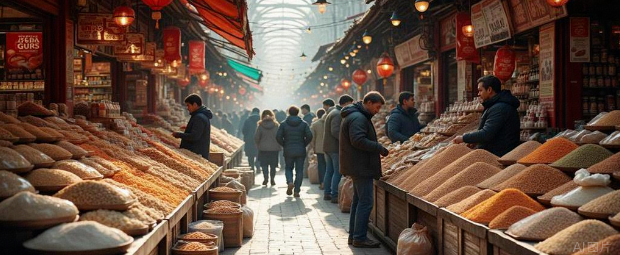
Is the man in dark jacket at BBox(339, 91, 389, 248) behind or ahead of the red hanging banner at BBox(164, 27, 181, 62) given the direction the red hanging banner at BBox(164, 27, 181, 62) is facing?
ahead

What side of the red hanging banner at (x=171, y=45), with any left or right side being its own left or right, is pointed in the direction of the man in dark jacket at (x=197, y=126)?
front

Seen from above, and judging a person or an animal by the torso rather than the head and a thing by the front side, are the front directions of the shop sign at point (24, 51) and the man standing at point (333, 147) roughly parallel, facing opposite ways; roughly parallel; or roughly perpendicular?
roughly perpendicular

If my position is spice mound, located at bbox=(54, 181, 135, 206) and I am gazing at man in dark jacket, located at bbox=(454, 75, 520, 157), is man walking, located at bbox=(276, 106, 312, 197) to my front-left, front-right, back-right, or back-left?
front-left

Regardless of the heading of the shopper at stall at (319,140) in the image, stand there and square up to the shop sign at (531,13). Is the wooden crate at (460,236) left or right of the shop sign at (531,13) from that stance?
right

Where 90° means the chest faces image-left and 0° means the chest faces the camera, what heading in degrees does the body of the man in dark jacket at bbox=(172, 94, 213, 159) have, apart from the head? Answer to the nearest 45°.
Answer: approximately 90°

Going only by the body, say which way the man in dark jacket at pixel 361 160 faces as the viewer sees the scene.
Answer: to the viewer's right

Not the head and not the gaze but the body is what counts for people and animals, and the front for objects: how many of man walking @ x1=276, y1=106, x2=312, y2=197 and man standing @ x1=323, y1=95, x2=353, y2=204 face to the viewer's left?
0

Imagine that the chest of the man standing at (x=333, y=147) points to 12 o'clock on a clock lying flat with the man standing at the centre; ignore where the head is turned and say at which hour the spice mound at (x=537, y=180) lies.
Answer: The spice mound is roughly at 4 o'clock from the man standing.

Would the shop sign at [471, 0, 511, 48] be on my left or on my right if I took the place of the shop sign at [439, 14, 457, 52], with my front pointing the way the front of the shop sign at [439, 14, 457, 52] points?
on my left

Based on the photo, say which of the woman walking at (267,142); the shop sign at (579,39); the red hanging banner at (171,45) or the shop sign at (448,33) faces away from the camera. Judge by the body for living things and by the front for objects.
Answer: the woman walking

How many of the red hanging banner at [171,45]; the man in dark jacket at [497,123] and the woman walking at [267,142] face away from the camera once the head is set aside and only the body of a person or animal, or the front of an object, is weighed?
1

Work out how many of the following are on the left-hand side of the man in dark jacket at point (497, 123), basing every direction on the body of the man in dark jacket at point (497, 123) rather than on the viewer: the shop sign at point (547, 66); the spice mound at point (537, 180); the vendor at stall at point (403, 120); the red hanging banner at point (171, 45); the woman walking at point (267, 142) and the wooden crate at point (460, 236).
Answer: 2

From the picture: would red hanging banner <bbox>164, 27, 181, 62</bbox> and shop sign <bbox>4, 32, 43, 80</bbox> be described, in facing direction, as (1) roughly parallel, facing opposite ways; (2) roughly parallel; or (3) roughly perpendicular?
roughly parallel

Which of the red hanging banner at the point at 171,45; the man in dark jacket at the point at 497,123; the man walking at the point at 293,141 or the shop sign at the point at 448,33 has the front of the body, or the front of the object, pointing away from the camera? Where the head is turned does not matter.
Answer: the man walking

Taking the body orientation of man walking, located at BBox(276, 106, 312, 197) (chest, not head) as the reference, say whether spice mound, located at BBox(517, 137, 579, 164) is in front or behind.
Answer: behind

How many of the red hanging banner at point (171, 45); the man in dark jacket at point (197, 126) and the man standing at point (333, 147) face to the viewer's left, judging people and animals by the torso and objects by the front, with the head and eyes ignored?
1
